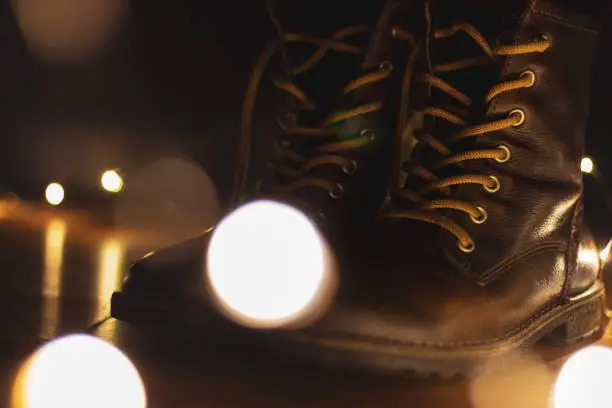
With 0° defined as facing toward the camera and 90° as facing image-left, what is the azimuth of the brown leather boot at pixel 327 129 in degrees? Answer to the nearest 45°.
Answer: approximately 45°

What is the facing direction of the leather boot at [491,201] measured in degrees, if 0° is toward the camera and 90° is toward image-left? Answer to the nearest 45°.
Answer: approximately 45°
